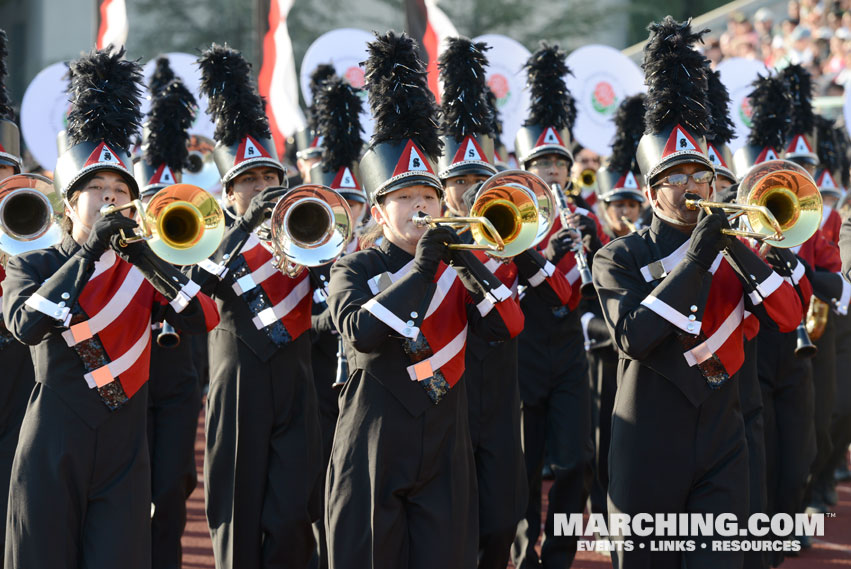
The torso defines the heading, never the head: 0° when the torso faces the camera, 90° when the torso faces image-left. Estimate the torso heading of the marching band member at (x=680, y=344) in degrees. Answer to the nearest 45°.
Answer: approximately 315°

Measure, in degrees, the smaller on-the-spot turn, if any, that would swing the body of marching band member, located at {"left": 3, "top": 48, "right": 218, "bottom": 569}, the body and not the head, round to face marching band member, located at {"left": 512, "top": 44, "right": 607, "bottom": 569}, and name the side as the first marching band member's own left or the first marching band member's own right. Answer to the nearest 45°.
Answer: approximately 90° to the first marching band member's own left

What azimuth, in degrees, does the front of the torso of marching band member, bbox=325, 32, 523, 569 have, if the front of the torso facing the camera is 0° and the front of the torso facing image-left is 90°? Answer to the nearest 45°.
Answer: approximately 315°

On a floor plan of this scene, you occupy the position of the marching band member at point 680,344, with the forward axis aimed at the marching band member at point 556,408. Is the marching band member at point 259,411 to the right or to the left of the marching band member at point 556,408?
left

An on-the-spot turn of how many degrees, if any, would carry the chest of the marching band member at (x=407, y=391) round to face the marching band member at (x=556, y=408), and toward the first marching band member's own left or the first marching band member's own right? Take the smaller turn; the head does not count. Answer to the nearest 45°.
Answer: approximately 135° to the first marching band member's own left

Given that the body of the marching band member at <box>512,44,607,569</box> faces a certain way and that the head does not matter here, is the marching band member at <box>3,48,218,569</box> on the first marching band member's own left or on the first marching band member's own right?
on the first marching band member's own right

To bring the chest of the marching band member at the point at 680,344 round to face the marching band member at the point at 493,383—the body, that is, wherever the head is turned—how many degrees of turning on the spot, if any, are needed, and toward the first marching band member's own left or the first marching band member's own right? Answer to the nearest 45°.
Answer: approximately 180°

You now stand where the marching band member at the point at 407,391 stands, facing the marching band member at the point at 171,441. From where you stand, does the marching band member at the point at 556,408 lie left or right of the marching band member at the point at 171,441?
right

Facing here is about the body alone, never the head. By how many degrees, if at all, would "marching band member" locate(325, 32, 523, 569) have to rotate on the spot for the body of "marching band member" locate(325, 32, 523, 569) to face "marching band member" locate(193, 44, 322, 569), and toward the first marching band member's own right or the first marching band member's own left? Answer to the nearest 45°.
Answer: approximately 180°

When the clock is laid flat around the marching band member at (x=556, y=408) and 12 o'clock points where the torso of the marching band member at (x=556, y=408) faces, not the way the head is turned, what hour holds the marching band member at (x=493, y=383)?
the marching band member at (x=493, y=383) is roughly at 2 o'clock from the marching band member at (x=556, y=408).
